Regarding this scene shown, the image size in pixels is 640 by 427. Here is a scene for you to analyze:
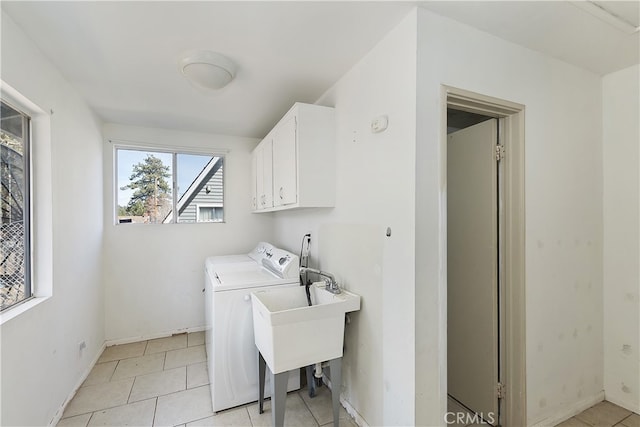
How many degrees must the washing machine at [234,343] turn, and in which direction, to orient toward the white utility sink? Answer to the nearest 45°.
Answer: approximately 135° to its left

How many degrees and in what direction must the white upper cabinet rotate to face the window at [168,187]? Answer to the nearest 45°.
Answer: approximately 45° to its right
